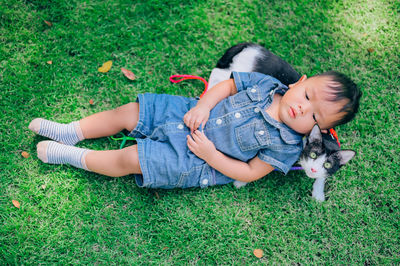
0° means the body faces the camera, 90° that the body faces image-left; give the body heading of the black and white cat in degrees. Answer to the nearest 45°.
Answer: approximately 315°

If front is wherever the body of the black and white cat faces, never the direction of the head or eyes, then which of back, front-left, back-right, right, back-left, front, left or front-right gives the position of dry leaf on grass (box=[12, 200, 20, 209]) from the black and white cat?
right

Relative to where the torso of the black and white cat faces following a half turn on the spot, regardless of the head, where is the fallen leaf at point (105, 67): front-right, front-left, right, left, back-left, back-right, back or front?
front-left

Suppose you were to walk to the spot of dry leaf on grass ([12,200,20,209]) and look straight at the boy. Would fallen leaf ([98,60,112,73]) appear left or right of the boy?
left
